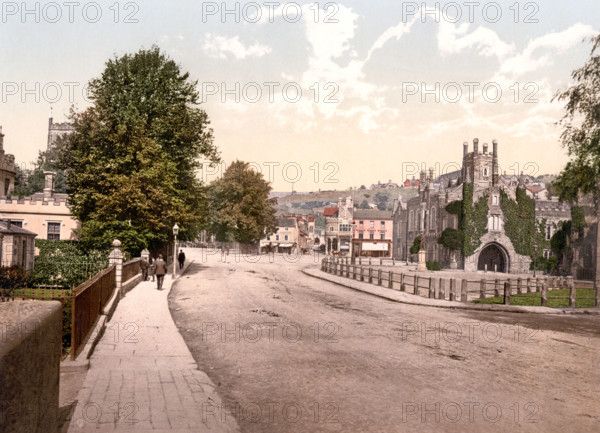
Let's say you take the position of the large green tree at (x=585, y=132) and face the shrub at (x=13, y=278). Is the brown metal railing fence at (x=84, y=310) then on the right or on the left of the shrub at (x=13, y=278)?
left
